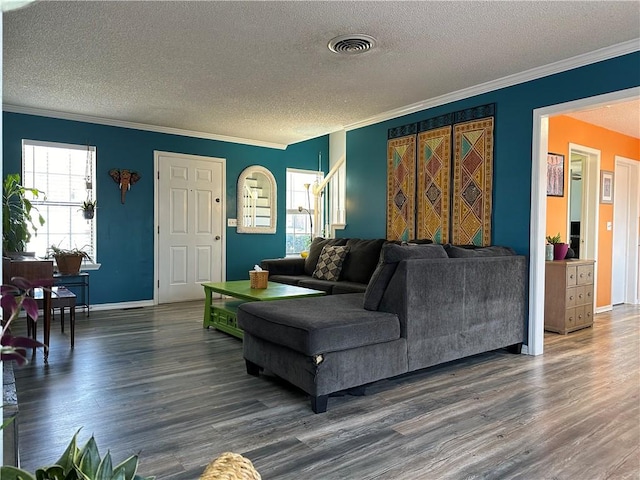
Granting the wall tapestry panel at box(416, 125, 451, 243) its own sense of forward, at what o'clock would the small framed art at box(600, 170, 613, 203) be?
The small framed art is roughly at 6 o'clock from the wall tapestry panel.

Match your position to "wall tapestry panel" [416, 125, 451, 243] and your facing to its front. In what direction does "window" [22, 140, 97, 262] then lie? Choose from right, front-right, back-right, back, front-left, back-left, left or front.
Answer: front-right

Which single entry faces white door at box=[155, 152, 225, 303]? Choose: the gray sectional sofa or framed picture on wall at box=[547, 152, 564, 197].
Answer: the gray sectional sofa

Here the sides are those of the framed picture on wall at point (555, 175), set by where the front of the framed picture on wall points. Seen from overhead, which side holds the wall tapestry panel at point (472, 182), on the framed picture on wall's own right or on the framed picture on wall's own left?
on the framed picture on wall's own right

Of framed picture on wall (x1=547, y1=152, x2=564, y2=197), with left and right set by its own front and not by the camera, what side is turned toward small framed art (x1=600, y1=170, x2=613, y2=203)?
left

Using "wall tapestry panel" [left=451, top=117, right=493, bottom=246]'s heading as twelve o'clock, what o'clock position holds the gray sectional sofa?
The gray sectional sofa is roughly at 11 o'clock from the wall tapestry panel.

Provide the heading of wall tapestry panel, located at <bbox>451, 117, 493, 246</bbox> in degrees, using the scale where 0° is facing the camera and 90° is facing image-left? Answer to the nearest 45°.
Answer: approximately 45°

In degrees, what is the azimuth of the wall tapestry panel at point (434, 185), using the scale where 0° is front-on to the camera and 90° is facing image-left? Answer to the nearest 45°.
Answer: approximately 45°

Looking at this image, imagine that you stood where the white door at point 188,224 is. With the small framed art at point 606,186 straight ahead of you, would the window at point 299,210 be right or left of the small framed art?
left

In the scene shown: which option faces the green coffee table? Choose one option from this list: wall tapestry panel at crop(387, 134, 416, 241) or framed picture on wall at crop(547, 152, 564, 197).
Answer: the wall tapestry panel

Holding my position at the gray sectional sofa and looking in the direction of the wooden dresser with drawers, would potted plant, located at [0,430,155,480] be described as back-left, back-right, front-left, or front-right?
back-right
